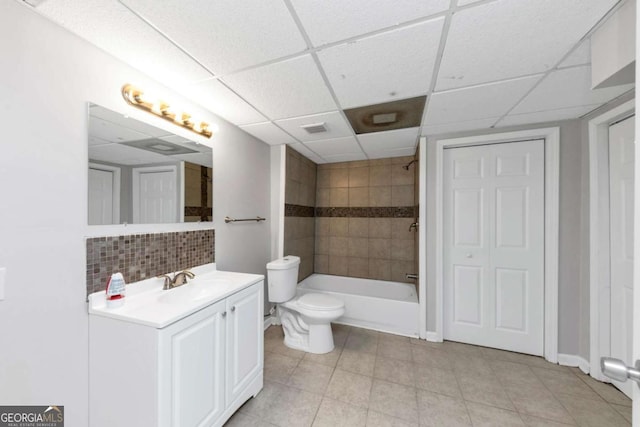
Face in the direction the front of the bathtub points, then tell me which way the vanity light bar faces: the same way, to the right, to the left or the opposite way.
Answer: to the left

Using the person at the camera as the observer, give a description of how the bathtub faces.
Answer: facing the viewer

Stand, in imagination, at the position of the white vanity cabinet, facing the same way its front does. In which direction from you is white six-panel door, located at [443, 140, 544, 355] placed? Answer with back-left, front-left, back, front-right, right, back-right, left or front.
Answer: front-left

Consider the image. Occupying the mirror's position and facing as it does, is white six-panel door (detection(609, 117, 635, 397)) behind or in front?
in front

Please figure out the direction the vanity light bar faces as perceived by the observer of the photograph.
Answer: facing the viewer and to the right of the viewer

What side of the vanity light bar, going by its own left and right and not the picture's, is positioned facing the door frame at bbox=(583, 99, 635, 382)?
front

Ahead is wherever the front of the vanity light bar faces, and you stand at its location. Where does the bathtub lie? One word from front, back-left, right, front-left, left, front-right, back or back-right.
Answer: front-left

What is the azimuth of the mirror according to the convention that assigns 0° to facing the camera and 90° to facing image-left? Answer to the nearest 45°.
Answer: approximately 315°

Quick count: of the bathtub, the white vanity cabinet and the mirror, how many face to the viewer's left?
0

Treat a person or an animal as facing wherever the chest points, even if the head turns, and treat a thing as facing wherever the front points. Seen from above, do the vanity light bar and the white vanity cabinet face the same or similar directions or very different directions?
same or similar directions

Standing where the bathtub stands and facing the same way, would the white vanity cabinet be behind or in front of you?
in front

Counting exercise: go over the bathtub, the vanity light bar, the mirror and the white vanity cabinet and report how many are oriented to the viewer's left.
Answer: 0

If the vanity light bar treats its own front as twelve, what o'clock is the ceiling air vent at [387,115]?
The ceiling air vent is roughly at 11 o'clock from the vanity light bar.
